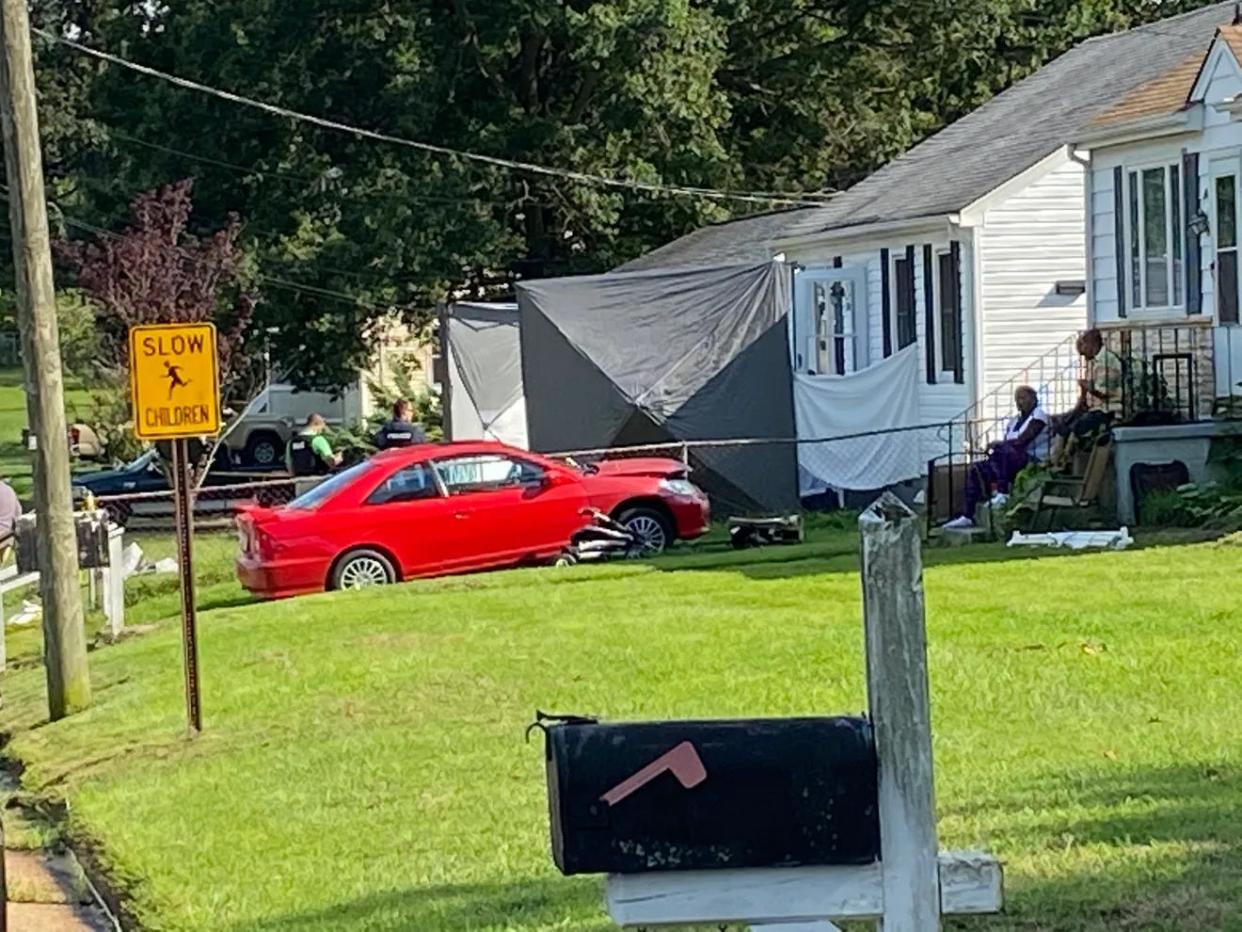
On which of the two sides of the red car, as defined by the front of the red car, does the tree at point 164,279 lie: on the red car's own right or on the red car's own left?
on the red car's own left

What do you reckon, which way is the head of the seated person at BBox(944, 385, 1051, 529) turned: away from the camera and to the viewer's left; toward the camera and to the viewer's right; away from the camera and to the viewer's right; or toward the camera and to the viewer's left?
toward the camera and to the viewer's left

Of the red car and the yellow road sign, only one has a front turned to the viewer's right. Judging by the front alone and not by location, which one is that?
the red car

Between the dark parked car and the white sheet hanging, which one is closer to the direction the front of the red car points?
the white sheet hanging

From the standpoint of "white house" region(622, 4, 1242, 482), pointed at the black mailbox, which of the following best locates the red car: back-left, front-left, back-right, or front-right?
front-right

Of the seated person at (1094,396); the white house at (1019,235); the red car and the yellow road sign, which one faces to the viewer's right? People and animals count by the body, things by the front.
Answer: the red car

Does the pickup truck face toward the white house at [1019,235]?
no

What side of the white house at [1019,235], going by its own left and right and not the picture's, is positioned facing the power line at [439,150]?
right

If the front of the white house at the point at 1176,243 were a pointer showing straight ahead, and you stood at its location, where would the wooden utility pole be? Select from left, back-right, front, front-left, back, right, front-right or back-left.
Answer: front

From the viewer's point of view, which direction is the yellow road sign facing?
toward the camera

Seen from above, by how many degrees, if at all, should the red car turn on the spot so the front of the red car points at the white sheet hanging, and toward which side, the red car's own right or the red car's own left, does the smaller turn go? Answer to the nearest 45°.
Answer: approximately 45° to the red car's own left
